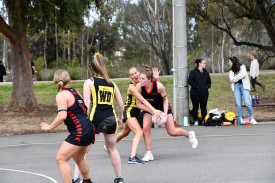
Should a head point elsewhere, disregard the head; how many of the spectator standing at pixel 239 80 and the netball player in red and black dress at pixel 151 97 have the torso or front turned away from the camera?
0

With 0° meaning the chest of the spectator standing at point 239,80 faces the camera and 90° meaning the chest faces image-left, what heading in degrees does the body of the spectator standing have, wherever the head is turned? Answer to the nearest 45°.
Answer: approximately 45°

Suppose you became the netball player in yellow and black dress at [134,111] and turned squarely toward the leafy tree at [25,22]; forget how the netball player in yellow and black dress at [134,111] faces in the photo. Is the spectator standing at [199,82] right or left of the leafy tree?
right

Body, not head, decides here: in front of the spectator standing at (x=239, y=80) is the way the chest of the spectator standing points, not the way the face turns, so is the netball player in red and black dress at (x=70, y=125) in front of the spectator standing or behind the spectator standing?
in front

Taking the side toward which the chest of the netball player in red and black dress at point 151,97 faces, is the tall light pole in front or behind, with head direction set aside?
behind

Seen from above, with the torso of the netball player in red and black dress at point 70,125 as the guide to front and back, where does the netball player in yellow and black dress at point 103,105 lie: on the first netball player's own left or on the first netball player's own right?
on the first netball player's own right

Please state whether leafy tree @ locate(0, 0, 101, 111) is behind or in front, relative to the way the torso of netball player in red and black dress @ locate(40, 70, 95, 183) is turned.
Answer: in front

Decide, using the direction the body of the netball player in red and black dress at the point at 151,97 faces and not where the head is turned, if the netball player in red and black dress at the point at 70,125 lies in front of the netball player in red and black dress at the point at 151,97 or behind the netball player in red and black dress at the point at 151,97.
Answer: in front
